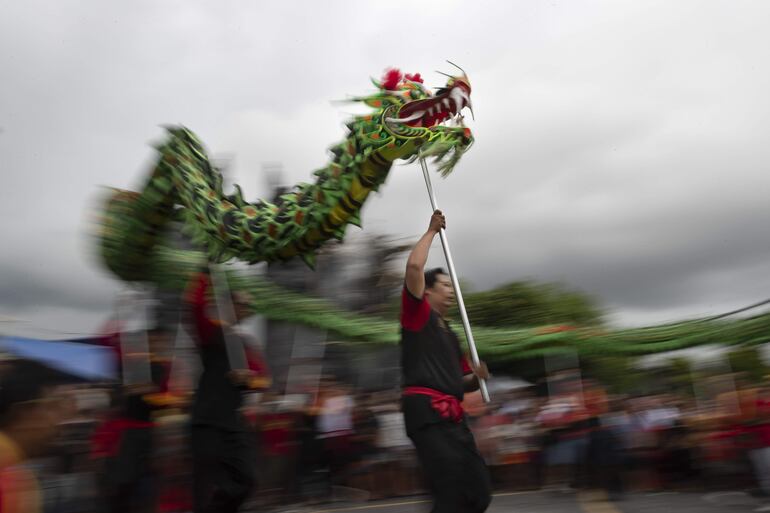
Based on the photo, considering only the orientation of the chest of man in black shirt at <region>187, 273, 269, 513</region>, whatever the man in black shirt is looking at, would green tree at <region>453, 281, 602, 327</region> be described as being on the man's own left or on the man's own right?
on the man's own left

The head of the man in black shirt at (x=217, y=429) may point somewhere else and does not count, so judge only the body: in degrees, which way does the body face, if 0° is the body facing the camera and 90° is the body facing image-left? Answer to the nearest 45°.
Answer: approximately 270°

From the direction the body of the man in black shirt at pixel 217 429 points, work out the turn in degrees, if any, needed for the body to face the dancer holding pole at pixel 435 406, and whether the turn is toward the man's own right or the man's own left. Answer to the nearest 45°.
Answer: approximately 45° to the man's own right

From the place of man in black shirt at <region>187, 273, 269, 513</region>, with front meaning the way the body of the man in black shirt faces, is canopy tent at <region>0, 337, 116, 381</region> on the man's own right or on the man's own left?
on the man's own left

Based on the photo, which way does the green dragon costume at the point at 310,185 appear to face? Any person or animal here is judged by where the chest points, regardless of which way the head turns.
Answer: to the viewer's right
